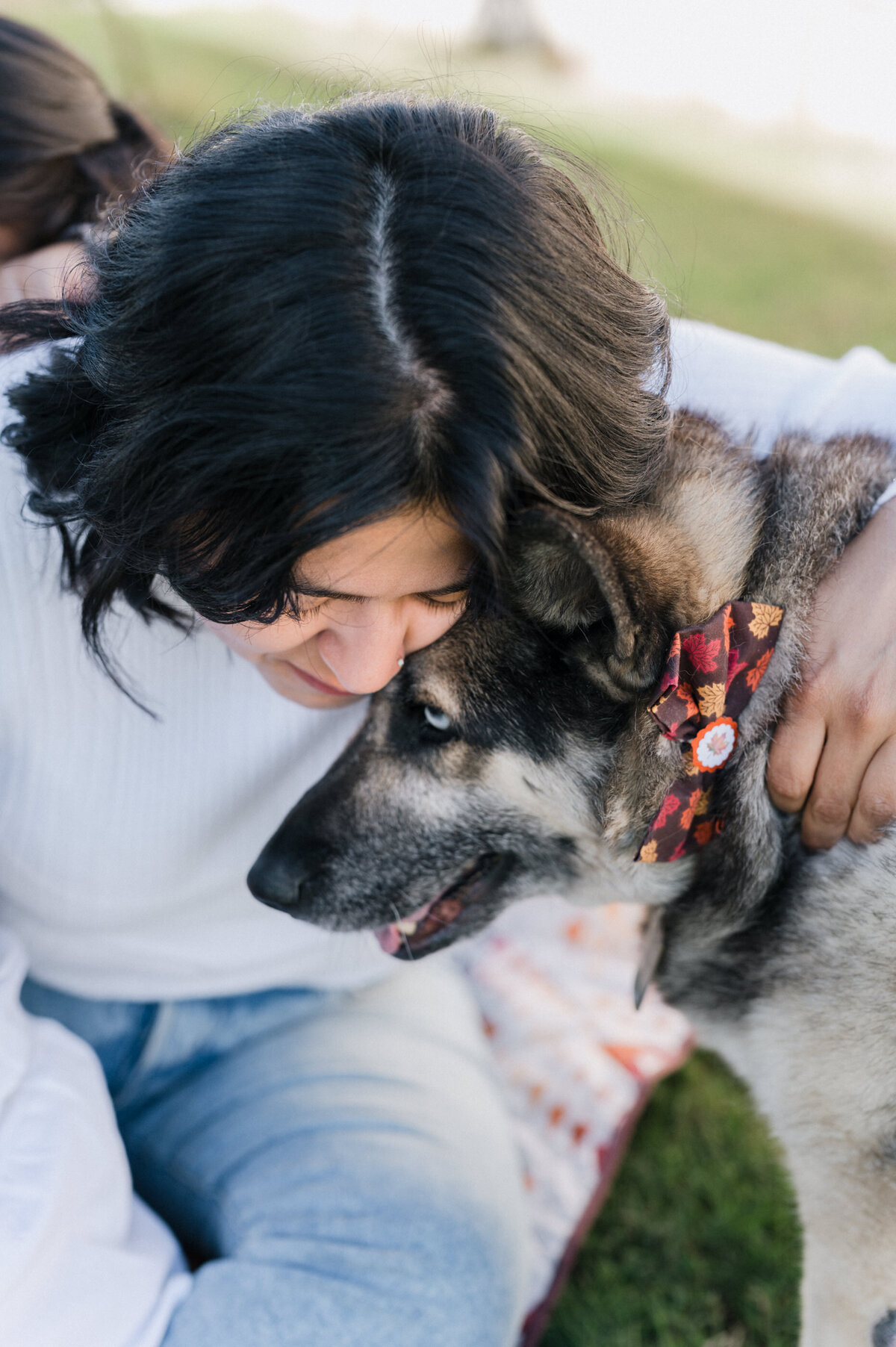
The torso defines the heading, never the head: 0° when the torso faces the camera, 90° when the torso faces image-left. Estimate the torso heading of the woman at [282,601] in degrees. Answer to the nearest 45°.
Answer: approximately 315°

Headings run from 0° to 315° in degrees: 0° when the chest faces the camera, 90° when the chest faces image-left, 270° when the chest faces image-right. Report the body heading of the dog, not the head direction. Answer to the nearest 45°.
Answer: approximately 90°

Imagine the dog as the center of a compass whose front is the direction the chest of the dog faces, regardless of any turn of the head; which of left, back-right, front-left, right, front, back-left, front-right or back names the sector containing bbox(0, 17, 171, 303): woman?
front-right

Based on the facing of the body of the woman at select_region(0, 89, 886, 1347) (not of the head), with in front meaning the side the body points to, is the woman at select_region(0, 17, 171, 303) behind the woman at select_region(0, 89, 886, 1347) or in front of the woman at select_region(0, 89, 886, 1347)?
behind
